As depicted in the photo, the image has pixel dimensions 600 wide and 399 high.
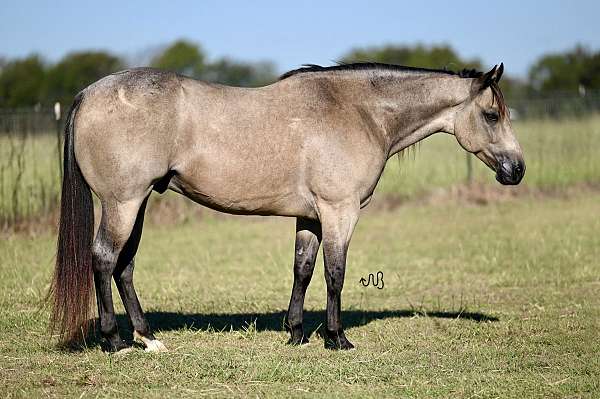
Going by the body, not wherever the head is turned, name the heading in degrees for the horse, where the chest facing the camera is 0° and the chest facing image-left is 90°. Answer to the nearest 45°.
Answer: approximately 270°

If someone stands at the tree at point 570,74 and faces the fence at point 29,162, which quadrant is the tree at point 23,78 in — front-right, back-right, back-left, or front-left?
front-right

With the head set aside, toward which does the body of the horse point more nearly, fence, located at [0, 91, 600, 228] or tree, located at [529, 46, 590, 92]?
the tree

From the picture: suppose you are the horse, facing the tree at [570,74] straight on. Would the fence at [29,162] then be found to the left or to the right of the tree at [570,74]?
left

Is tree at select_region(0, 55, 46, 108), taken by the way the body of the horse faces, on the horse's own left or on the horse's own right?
on the horse's own left

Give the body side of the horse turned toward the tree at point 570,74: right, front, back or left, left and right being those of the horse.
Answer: left

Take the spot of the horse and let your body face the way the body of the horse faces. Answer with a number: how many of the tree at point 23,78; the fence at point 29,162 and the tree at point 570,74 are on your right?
0
